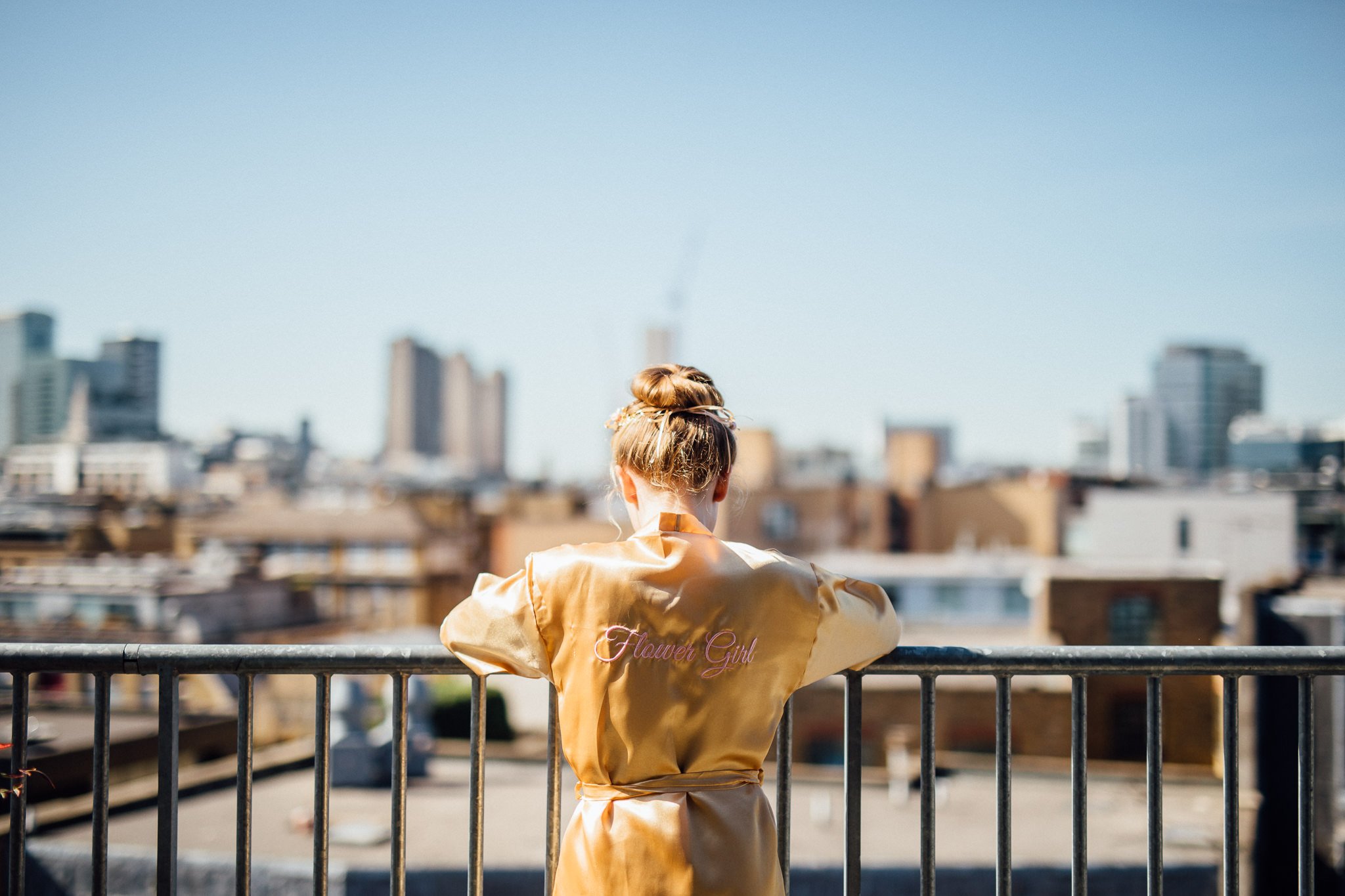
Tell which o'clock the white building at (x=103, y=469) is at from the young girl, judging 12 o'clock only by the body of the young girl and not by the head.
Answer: The white building is roughly at 11 o'clock from the young girl.

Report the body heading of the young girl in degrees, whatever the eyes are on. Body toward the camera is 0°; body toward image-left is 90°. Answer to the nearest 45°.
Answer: approximately 180°

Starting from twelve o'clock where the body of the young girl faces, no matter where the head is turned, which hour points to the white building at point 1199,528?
The white building is roughly at 1 o'clock from the young girl.

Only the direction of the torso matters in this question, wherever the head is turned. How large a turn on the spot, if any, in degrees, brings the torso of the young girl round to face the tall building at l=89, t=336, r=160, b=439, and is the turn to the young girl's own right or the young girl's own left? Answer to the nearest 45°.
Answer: approximately 45° to the young girl's own left

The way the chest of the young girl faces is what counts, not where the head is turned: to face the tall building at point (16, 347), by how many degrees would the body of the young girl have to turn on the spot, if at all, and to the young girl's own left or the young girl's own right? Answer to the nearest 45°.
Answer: approximately 45° to the young girl's own left

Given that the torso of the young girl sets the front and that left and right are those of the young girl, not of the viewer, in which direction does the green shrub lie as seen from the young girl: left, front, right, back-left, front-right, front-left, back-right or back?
front

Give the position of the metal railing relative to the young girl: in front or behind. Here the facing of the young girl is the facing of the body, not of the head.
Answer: in front

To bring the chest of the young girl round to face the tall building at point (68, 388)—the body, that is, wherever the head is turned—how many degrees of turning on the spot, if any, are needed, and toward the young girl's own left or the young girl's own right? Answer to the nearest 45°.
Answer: approximately 45° to the young girl's own left

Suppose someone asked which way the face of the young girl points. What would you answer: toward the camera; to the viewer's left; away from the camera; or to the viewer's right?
away from the camera

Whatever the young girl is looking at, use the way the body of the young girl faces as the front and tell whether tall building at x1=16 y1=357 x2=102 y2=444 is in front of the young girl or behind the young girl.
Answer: in front

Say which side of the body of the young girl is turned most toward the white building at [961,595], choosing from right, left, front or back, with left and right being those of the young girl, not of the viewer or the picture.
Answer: front
